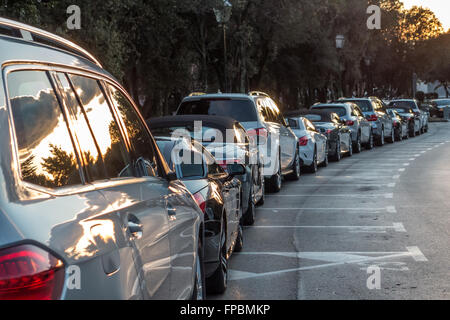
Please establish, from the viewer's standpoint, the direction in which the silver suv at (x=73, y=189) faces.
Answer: facing away from the viewer and to the right of the viewer

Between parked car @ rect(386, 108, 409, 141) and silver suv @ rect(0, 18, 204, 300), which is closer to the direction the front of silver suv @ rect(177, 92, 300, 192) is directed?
the parked car

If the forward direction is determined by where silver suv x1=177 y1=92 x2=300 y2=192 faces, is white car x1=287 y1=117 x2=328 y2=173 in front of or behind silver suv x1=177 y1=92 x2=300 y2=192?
in front

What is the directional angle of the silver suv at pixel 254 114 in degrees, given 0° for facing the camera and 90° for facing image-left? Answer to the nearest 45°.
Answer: approximately 180°

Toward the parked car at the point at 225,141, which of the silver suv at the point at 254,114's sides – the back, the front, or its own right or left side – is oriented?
back

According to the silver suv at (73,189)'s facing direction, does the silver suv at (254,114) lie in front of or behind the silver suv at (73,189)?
in front

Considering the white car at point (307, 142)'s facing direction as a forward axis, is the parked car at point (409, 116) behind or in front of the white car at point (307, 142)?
in front

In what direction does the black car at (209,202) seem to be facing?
away from the camera

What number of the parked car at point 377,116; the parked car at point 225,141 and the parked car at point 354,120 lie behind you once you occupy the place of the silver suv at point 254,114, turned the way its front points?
1

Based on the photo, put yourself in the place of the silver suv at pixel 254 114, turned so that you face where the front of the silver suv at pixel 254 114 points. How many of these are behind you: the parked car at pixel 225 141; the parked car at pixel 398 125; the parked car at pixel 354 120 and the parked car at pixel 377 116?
1

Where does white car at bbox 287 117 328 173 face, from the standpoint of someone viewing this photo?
facing away from the viewer and to the right of the viewer

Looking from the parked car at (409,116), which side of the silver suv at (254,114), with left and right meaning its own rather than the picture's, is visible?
front

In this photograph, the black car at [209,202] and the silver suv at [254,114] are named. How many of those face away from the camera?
2
